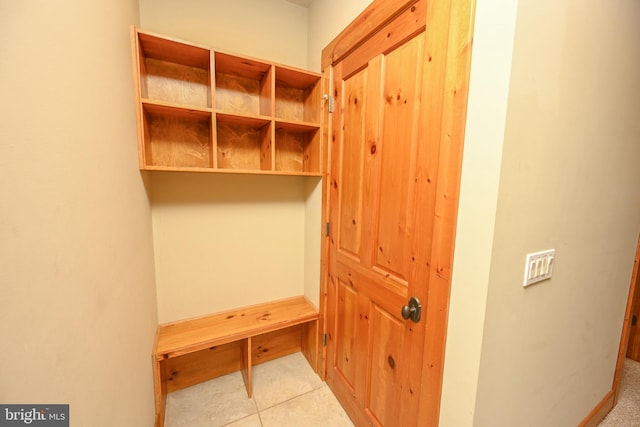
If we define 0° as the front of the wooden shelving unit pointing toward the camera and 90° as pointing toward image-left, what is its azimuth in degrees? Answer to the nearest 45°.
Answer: approximately 315°

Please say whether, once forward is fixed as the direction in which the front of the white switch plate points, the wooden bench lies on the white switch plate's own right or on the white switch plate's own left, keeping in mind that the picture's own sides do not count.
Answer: on the white switch plate's own right

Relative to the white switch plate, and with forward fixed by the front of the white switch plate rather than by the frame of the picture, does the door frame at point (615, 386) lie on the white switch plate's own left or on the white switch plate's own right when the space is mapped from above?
on the white switch plate's own left
